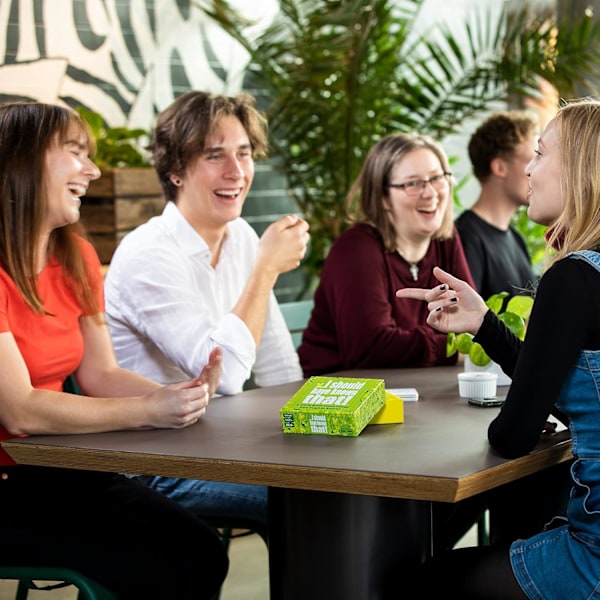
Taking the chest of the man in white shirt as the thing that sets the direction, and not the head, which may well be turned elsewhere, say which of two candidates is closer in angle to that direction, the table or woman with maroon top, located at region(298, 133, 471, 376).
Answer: the table

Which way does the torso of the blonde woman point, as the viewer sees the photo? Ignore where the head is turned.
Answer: to the viewer's left

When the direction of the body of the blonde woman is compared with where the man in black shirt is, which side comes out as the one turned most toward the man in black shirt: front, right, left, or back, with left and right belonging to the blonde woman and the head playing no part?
right

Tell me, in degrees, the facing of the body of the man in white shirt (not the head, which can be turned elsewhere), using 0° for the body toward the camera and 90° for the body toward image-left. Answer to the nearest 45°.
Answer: approximately 315°

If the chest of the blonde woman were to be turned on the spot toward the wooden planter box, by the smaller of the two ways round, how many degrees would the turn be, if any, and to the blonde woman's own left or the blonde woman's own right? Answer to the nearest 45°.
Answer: approximately 45° to the blonde woman's own right

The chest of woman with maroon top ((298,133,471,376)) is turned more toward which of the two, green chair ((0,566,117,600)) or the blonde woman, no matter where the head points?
the blonde woman

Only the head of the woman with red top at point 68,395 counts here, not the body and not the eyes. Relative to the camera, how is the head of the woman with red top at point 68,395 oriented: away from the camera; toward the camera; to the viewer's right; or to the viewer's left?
to the viewer's right

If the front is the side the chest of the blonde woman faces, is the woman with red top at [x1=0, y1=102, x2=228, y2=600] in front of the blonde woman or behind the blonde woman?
in front

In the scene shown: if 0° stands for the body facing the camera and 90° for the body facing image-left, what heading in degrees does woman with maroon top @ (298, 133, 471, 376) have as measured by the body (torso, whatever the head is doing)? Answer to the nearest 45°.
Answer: approximately 315°

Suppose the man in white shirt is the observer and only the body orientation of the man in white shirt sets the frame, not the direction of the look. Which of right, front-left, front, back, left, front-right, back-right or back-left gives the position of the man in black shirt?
left

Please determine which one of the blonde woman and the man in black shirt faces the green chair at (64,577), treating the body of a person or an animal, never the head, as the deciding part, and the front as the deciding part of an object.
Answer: the blonde woman
